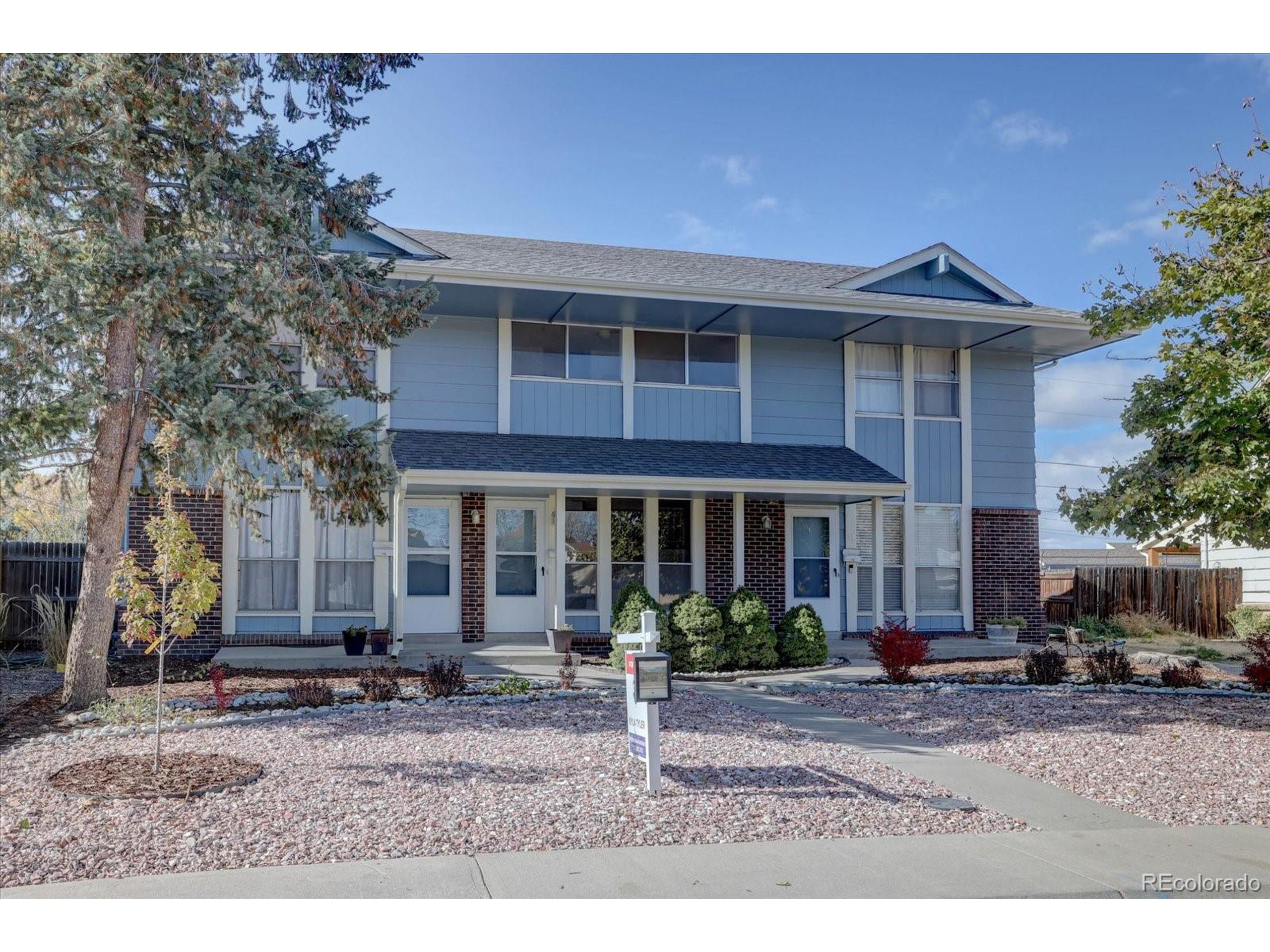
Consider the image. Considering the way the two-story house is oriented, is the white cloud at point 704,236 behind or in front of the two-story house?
behind

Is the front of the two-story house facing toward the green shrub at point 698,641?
yes

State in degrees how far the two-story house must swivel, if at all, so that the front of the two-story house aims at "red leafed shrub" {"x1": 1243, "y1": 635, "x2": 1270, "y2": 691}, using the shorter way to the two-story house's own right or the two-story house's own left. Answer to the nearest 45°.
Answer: approximately 45° to the two-story house's own left

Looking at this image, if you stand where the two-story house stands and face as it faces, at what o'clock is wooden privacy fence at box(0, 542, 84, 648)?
The wooden privacy fence is roughly at 3 o'clock from the two-story house.

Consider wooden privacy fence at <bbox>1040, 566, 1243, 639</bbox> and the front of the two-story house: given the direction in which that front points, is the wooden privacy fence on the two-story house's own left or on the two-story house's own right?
on the two-story house's own left

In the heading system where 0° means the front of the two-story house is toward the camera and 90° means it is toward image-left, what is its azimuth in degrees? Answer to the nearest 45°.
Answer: approximately 0°
